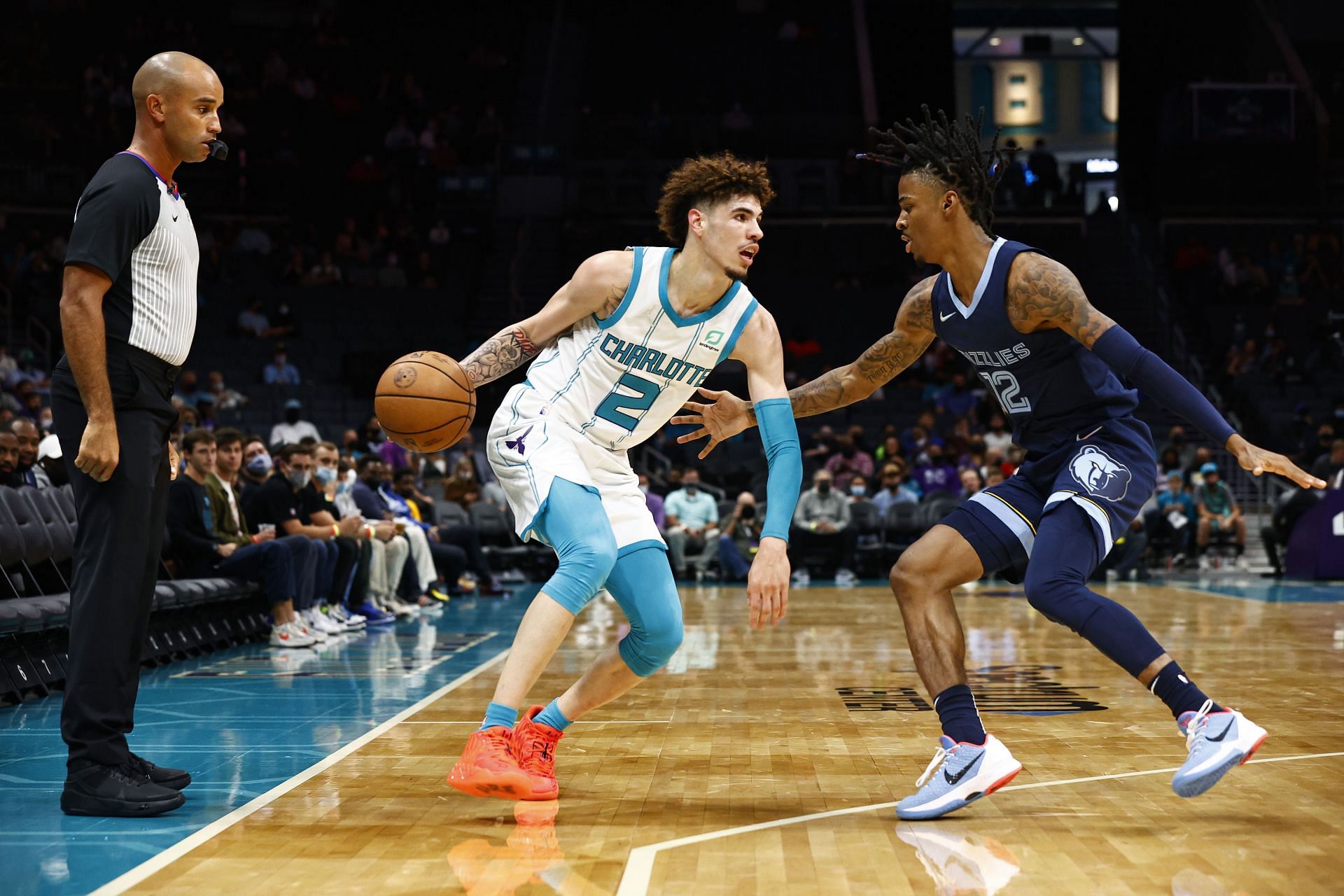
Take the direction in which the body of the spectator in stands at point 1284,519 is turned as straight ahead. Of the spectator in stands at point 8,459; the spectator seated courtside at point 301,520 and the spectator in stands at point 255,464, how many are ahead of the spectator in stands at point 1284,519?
3

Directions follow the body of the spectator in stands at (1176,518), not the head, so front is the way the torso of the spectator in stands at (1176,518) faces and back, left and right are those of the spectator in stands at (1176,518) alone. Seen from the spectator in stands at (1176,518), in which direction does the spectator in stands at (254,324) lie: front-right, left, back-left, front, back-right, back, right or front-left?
right

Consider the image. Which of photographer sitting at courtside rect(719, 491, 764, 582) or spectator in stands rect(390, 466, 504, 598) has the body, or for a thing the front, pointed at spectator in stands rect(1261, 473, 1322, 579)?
spectator in stands rect(390, 466, 504, 598)

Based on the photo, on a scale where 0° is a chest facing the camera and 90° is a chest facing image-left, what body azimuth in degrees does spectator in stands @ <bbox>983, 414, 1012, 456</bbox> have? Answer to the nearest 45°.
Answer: approximately 0°

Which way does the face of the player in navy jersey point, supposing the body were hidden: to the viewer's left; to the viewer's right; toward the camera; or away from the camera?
to the viewer's left

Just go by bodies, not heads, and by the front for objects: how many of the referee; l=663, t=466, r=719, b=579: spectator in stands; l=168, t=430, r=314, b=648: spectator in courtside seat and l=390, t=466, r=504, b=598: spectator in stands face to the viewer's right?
3

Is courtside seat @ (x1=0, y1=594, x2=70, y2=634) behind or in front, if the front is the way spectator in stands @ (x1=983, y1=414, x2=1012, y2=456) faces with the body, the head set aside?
in front

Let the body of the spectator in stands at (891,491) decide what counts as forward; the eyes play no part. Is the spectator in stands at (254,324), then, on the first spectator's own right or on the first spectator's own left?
on the first spectator's own right

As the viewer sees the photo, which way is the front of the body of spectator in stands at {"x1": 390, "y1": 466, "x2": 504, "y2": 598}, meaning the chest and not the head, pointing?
to the viewer's right

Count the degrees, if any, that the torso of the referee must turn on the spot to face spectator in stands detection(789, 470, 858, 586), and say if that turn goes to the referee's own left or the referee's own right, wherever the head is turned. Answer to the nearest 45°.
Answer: approximately 45° to the referee's own left

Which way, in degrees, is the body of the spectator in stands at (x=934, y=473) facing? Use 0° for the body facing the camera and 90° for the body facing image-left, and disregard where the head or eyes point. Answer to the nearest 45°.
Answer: approximately 0°
